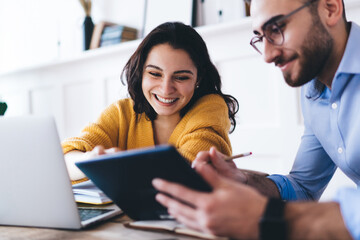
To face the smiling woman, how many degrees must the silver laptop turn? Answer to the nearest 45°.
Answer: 0° — it already faces them

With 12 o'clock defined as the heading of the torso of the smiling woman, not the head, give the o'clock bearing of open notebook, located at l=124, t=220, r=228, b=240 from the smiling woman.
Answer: The open notebook is roughly at 12 o'clock from the smiling woman.

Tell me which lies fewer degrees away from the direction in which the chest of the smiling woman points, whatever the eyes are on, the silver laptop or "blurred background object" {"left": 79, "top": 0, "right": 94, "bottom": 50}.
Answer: the silver laptop

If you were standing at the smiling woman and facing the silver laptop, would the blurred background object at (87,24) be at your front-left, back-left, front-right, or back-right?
back-right

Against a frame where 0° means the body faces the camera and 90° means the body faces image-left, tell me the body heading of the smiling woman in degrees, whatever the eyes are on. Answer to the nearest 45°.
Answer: approximately 0°

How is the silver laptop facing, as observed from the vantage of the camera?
facing away from the viewer and to the right of the viewer

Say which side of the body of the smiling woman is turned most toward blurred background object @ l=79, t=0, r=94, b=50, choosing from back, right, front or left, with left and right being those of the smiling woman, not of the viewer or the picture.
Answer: back

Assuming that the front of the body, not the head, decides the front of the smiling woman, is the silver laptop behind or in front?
in front

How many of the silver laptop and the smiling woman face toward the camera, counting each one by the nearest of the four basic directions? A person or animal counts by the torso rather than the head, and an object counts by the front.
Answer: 1
